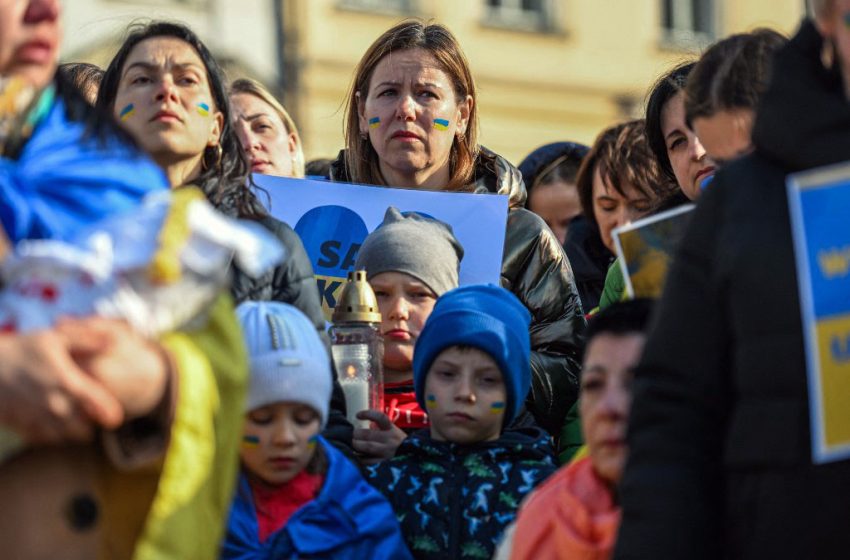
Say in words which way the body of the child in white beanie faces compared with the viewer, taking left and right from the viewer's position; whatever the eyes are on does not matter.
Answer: facing the viewer

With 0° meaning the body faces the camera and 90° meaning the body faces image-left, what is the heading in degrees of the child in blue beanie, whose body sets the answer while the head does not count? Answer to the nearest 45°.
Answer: approximately 0°

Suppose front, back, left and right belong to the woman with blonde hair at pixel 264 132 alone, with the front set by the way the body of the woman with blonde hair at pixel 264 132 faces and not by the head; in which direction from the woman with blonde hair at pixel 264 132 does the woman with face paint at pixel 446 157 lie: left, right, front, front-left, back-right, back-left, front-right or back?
left

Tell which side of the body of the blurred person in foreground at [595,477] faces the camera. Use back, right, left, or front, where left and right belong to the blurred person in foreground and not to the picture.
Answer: front

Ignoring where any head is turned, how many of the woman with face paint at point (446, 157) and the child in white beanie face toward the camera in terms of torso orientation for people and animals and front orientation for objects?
2

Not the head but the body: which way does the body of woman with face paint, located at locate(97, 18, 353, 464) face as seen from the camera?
toward the camera
